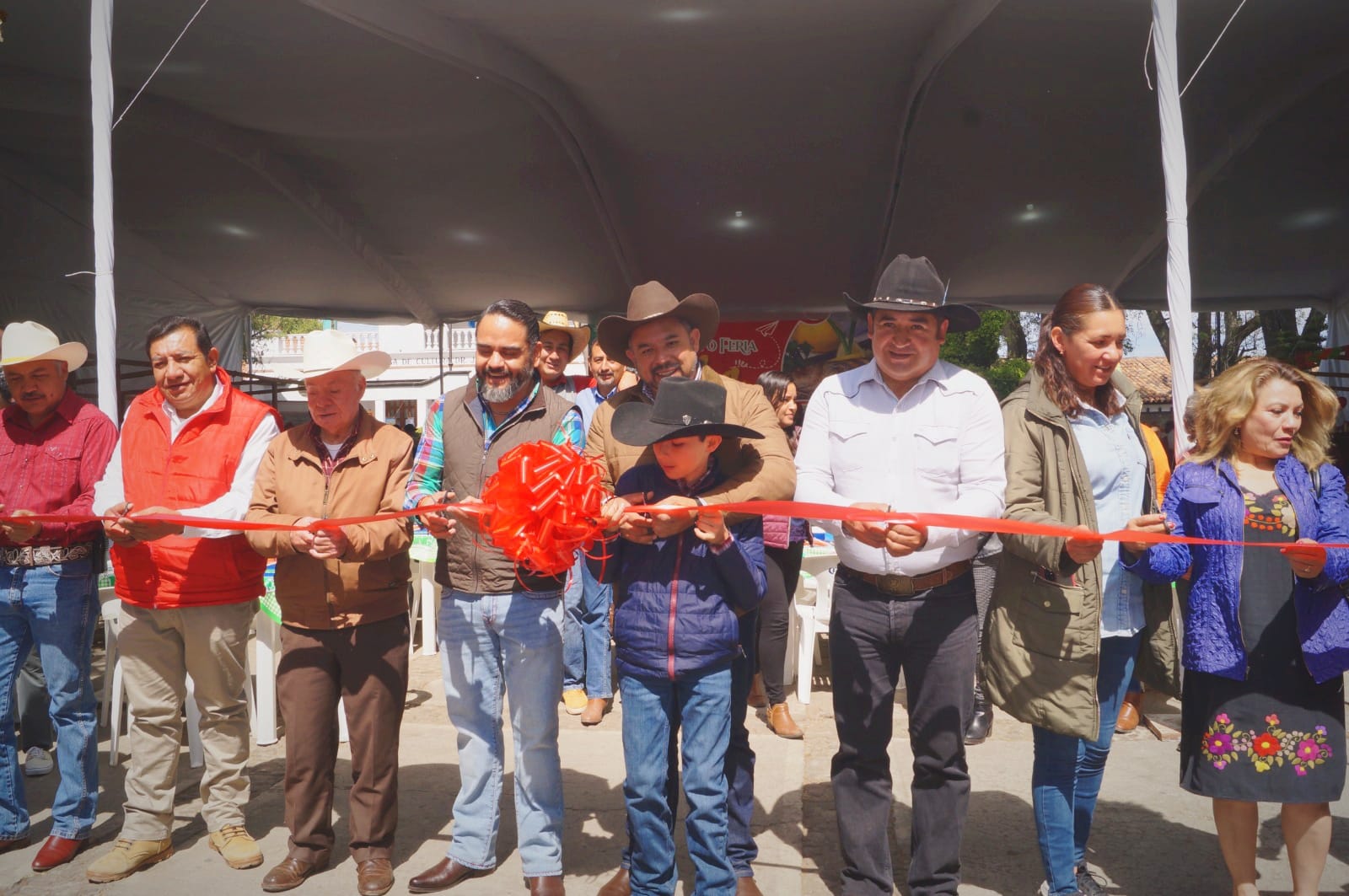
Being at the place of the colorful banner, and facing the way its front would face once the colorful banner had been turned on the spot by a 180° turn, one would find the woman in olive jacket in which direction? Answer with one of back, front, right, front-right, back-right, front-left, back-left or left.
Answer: back

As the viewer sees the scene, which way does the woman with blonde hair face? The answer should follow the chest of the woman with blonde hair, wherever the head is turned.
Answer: toward the camera

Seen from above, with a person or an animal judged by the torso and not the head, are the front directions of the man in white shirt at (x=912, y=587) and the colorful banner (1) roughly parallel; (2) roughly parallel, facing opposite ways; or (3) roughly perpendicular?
roughly parallel

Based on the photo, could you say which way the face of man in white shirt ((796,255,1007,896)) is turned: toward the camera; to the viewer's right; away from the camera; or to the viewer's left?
toward the camera

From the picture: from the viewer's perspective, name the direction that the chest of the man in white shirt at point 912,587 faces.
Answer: toward the camera

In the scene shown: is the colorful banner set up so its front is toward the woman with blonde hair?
yes

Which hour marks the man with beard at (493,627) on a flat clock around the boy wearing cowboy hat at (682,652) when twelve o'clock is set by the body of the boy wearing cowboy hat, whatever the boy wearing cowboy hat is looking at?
The man with beard is roughly at 4 o'clock from the boy wearing cowboy hat.

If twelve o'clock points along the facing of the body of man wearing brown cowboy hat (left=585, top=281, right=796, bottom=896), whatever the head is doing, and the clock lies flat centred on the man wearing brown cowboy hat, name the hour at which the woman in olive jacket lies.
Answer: The woman in olive jacket is roughly at 9 o'clock from the man wearing brown cowboy hat.

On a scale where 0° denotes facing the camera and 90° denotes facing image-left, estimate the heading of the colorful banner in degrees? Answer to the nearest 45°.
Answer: approximately 0°

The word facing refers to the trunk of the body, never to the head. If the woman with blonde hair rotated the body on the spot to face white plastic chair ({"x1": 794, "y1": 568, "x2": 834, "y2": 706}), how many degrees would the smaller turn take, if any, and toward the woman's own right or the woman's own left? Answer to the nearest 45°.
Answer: approximately 135° to the woman's own right

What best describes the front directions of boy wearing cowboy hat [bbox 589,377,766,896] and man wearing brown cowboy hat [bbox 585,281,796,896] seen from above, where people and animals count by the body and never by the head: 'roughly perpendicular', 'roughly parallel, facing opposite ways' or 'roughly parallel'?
roughly parallel

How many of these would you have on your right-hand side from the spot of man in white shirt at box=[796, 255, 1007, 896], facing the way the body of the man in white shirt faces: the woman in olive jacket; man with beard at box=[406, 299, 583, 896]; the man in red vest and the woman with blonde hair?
2

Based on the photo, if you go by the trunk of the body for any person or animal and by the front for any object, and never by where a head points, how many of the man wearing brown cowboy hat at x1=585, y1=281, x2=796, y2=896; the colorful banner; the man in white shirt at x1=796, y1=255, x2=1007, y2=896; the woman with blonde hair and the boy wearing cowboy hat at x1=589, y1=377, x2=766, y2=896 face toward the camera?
5

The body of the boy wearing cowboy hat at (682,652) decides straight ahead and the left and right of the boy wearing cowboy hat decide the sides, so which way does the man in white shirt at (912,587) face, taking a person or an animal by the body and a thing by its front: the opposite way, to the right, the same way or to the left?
the same way

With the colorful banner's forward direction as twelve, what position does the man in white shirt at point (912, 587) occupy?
The man in white shirt is roughly at 12 o'clock from the colorful banner.

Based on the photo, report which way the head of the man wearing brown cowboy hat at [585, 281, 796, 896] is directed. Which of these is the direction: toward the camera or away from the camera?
toward the camera
